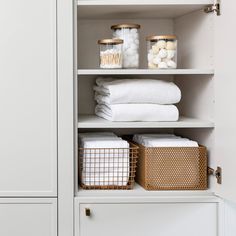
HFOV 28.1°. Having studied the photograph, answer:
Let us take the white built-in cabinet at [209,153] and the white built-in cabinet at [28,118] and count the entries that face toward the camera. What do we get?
2

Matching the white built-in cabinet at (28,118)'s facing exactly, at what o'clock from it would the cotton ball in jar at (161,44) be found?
The cotton ball in jar is roughly at 9 o'clock from the white built-in cabinet.

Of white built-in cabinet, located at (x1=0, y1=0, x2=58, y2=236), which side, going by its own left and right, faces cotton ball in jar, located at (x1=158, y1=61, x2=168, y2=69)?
left

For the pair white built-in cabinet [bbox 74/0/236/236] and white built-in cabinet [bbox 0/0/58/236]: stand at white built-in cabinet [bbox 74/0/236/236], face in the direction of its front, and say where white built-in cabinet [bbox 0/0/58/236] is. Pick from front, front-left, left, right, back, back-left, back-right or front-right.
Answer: right

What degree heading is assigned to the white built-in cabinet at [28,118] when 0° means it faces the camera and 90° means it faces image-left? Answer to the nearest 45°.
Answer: approximately 0°

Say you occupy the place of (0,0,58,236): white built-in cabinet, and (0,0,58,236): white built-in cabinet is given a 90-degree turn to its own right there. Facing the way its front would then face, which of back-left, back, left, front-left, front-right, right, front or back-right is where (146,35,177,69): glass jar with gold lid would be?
back

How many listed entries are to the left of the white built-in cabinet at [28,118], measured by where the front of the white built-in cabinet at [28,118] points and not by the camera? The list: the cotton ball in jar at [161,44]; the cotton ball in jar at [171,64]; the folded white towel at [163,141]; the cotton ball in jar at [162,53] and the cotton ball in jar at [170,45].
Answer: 5

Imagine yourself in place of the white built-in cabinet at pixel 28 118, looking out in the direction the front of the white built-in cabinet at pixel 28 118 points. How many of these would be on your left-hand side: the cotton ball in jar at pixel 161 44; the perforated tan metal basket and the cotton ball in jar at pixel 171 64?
3

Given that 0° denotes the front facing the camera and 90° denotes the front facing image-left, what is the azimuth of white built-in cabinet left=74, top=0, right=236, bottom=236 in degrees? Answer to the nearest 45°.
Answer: approximately 0°
